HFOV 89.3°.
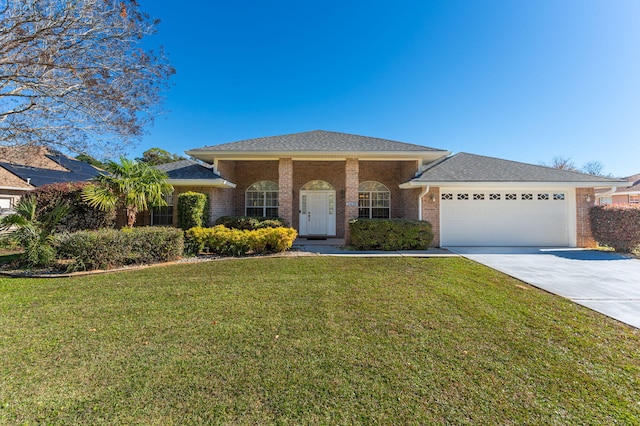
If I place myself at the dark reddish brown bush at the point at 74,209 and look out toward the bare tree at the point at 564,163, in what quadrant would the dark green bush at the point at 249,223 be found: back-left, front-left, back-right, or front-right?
front-right

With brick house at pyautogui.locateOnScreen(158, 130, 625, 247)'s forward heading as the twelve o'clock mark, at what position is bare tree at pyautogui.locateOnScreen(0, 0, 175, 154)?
The bare tree is roughly at 2 o'clock from the brick house.

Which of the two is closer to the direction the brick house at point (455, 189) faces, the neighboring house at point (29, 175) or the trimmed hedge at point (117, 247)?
the trimmed hedge

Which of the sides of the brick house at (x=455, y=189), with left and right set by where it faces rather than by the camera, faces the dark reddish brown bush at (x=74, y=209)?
right

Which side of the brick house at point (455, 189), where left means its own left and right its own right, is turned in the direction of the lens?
front

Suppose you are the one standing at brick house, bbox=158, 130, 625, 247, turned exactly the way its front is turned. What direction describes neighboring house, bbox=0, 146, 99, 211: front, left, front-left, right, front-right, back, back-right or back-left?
right

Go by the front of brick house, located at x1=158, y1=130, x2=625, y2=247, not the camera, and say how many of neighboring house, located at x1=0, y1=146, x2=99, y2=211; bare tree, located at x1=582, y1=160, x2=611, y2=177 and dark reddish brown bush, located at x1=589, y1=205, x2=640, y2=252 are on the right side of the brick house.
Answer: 1

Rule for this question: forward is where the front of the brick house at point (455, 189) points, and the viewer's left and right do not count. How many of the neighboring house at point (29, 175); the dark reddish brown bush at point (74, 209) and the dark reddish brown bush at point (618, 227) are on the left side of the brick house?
1

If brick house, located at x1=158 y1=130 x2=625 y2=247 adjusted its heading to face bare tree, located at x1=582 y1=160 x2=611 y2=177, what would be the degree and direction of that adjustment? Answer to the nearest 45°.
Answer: approximately 135° to its left

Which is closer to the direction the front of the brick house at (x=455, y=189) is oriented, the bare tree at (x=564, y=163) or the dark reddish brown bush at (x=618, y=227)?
the dark reddish brown bush

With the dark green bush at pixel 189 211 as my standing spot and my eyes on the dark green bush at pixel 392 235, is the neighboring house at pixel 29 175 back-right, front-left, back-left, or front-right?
back-left

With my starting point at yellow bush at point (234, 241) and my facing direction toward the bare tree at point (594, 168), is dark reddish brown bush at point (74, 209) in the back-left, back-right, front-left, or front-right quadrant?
back-left

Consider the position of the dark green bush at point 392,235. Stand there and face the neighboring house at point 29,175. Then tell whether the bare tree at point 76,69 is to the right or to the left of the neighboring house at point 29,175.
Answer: left

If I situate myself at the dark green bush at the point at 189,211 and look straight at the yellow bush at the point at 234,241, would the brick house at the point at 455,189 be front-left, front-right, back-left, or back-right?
front-left

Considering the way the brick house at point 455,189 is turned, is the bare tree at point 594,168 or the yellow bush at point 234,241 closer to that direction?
the yellow bush

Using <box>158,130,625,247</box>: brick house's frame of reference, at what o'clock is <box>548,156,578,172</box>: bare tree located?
The bare tree is roughly at 7 o'clock from the brick house.

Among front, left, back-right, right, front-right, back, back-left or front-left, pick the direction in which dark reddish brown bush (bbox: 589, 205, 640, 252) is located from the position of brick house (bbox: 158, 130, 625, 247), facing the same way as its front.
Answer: left
